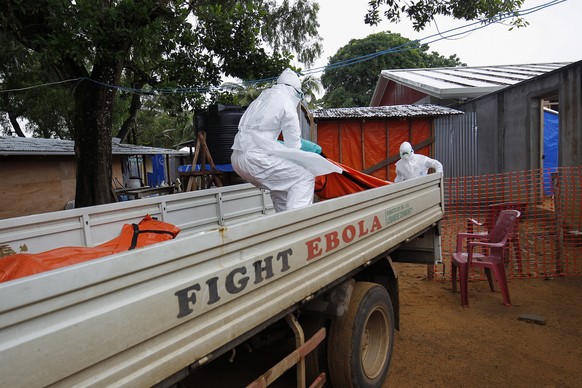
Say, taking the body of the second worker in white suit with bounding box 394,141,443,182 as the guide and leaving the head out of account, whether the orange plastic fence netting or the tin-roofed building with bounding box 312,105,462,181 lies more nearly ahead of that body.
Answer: the orange plastic fence netting

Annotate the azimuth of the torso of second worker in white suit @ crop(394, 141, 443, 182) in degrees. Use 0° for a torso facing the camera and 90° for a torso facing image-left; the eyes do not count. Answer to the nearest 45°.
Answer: approximately 0°

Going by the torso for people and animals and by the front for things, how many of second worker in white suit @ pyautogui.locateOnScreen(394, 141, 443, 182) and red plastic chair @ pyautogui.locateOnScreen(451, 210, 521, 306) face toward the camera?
1

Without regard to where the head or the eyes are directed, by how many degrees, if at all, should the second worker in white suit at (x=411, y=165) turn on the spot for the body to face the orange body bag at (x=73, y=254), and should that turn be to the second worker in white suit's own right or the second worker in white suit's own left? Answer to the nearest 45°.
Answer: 0° — they already face it

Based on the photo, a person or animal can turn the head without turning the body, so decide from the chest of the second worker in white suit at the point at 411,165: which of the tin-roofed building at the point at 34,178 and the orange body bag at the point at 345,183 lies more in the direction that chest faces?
the orange body bag

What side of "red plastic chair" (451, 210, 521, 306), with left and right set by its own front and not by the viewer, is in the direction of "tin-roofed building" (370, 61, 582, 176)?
right

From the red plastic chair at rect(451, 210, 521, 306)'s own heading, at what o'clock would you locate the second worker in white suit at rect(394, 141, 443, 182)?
The second worker in white suit is roughly at 2 o'clock from the red plastic chair.

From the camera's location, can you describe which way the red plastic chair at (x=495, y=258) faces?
facing to the left of the viewer

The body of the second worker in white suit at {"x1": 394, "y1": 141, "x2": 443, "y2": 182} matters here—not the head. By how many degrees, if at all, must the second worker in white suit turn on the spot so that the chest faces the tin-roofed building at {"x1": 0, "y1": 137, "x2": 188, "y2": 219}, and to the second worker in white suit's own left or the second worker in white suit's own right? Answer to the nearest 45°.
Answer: approximately 90° to the second worker in white suit's own right
